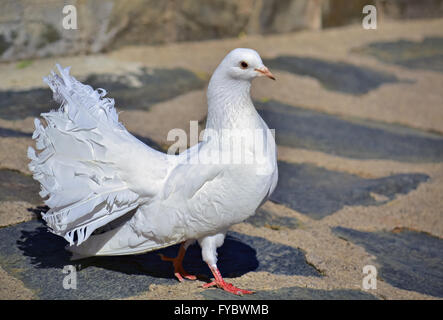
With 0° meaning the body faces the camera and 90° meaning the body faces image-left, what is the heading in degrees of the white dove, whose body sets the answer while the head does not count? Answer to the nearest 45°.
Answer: approximately 270°
